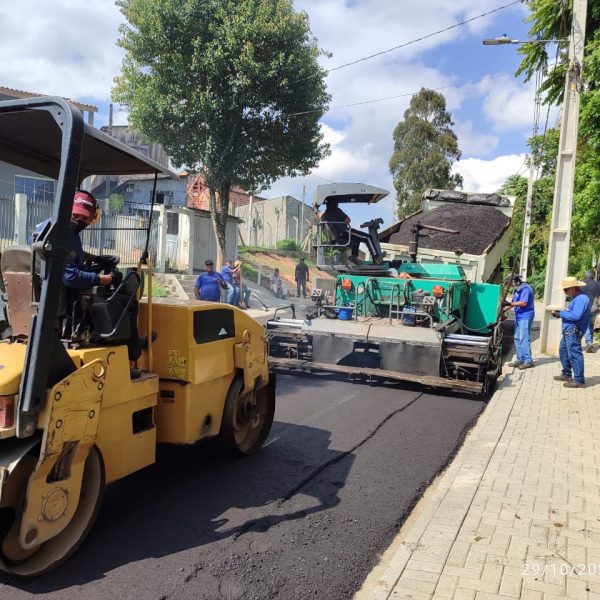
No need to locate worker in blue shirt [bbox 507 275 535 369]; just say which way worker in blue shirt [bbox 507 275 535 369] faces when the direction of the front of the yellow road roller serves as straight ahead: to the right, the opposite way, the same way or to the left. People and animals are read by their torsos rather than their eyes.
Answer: to the left

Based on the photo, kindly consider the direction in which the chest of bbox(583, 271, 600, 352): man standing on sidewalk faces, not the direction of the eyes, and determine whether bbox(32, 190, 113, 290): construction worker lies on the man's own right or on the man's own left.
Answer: on the man's own left

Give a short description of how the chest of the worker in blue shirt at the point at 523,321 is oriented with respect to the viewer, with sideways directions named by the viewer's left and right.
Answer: facing to the left of the viewer

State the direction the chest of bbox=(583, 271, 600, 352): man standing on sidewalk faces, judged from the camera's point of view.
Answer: to the viewer's left

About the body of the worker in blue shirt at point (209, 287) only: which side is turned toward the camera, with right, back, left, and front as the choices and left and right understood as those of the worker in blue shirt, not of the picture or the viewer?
front

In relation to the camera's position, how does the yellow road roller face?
facing away from the viewer and to the right of the viewer

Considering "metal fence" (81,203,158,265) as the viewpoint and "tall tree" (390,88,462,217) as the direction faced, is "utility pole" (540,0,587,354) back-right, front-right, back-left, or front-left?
front-right

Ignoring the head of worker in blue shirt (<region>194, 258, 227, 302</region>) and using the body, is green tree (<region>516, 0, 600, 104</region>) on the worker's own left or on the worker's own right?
on the worker's own left

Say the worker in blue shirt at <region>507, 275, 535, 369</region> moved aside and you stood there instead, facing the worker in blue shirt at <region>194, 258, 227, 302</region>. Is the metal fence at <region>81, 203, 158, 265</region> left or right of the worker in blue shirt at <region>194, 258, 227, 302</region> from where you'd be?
left

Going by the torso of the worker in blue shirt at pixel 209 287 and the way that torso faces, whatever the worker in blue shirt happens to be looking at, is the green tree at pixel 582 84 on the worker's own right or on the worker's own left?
on the worker's own left

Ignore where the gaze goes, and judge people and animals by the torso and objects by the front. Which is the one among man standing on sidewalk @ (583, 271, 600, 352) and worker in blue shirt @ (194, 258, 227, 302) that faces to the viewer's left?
the man standing on sidewalk

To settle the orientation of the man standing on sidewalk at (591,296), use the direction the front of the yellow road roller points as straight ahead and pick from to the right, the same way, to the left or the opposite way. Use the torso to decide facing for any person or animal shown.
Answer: to the left

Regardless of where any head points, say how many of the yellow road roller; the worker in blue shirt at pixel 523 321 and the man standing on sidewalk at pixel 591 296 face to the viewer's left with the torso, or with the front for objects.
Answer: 2

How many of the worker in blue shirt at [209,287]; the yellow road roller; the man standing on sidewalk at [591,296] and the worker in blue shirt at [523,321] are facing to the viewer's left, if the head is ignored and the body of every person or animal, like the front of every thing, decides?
2

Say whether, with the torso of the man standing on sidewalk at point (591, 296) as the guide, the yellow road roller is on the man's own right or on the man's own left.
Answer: on the man's own left
